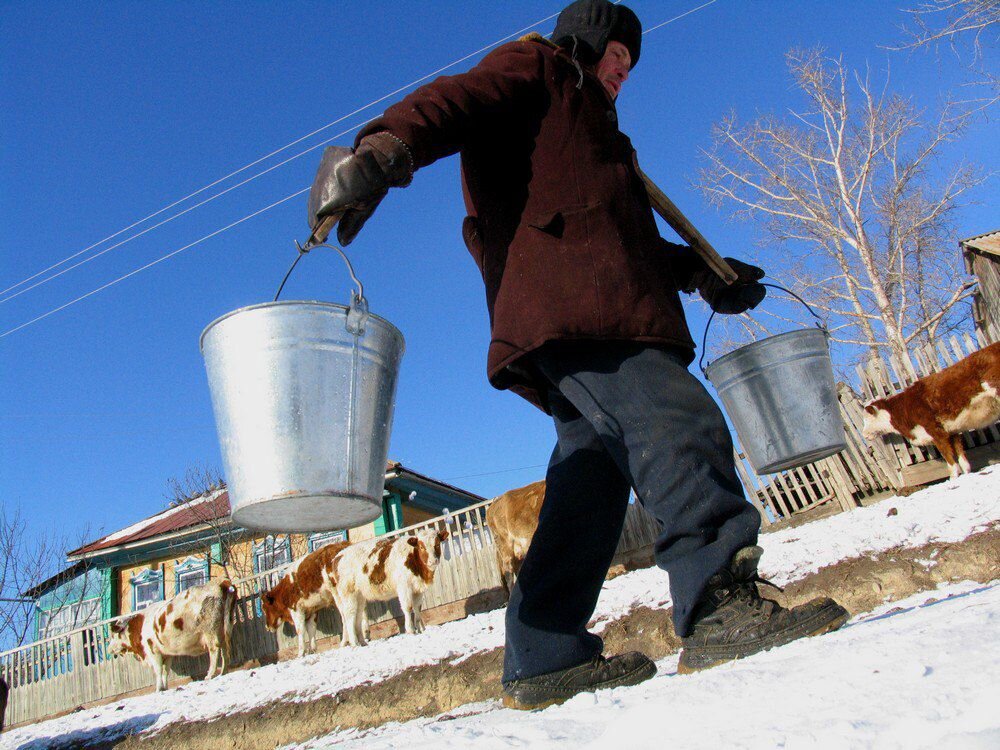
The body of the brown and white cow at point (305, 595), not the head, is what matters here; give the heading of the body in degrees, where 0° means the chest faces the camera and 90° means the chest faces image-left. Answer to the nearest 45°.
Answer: approximately 90°

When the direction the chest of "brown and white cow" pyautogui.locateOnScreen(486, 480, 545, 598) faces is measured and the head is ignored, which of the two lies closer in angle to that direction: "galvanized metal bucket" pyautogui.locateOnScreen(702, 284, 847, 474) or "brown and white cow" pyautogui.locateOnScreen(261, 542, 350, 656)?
the galvanized metal bucket

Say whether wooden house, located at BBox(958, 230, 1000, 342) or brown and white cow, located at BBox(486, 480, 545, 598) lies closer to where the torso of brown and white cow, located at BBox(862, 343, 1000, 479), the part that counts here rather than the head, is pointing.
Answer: the brown and white cow

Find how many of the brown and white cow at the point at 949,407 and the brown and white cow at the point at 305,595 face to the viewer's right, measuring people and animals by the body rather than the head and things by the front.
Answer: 0

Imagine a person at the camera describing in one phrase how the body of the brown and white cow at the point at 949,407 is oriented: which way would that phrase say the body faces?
to the viewer's left

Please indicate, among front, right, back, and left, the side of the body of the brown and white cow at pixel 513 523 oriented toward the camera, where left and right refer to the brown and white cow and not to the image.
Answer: right

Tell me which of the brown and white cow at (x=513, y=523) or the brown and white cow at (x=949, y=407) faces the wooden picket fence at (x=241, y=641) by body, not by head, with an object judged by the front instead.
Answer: the brown and white cow at (x=949, y=407)

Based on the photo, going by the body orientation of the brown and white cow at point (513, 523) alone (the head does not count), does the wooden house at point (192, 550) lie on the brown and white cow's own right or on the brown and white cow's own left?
on the brown and white cow's own left
